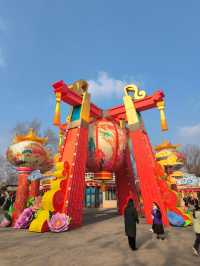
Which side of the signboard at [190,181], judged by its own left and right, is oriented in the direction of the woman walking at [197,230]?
front

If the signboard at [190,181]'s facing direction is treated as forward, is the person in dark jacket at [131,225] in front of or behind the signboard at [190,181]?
in front

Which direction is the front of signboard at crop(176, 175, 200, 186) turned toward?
toward the camera

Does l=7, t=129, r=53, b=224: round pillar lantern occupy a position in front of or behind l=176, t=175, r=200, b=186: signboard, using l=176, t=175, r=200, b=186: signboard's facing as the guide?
in front
